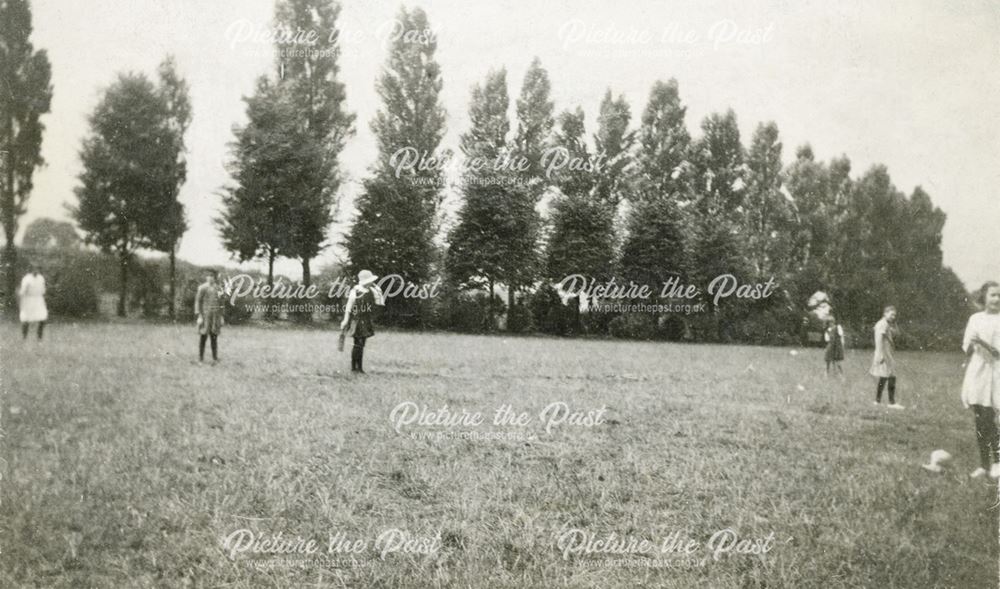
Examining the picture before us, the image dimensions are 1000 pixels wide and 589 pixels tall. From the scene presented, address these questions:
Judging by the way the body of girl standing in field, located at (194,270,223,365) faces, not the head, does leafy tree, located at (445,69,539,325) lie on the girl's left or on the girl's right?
on the girl's left

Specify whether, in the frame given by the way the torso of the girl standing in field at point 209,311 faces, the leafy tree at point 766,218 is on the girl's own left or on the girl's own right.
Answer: on the girl's own left

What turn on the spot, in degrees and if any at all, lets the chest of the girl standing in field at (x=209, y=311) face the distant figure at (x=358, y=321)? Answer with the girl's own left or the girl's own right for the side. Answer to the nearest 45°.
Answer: approximately 45° to the girl's own left

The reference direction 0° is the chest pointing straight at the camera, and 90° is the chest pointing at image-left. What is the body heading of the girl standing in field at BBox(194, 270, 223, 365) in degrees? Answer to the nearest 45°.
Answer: approximately 0°

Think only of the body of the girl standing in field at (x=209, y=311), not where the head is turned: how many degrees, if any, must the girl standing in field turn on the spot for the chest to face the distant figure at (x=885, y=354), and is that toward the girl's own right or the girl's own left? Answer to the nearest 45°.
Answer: approximately 45° to the girl's own left
